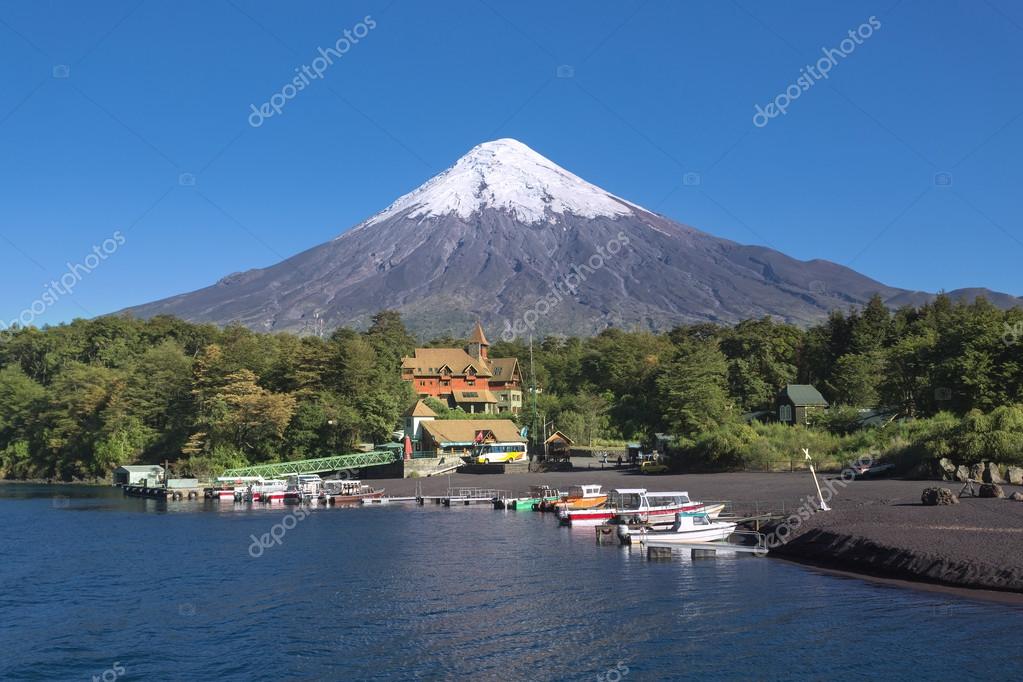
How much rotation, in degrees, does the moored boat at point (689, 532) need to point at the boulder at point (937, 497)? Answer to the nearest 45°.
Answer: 0° — it already faces it

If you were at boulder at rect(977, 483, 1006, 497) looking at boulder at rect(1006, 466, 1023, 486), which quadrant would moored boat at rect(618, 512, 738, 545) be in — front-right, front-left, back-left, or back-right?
back-left

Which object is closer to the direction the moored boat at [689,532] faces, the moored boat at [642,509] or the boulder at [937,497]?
the boulder

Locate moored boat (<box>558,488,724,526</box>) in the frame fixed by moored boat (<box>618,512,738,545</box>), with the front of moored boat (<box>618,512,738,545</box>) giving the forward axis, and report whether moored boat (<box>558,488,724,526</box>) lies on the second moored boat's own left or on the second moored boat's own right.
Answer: on the second moored boat's own left

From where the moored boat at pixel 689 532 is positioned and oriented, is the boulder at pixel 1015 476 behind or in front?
in front

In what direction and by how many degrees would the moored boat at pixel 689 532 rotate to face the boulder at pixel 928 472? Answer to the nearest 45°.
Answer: approximately 45° to its left

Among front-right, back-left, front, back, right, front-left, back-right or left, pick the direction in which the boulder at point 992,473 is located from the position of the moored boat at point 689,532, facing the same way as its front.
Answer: front-left

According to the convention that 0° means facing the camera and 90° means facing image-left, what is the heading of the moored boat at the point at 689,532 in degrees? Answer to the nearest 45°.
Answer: approximately 270°
